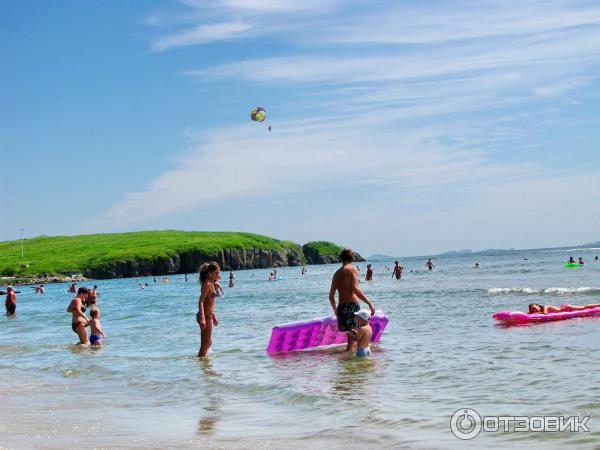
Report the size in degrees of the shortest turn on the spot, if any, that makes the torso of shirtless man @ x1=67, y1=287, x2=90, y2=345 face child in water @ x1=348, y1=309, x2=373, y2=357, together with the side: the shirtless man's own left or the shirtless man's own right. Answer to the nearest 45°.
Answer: approximately 45° to the shirtless man's own right

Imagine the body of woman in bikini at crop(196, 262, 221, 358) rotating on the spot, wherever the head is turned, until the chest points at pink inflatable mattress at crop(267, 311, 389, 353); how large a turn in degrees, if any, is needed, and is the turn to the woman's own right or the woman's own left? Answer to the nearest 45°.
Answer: approximately 45° to the woman's own left

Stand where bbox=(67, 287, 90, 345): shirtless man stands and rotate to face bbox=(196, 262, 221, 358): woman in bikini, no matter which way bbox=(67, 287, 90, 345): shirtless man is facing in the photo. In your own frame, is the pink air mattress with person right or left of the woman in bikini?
left

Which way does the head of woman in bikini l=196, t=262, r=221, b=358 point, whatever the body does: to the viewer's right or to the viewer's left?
to the viewer's right

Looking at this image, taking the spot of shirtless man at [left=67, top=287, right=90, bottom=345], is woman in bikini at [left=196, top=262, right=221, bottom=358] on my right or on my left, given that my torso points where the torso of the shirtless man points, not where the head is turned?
on my right

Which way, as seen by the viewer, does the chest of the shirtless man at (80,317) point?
to the viewer's right
